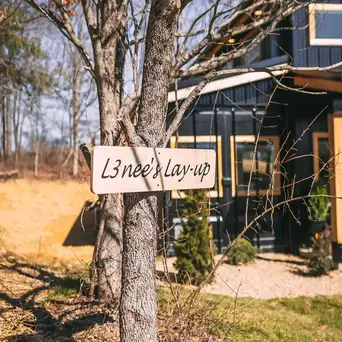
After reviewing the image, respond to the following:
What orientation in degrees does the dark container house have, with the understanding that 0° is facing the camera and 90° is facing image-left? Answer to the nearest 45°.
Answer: approximately 0°

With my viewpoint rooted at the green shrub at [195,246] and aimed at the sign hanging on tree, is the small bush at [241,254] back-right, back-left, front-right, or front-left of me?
back-left
